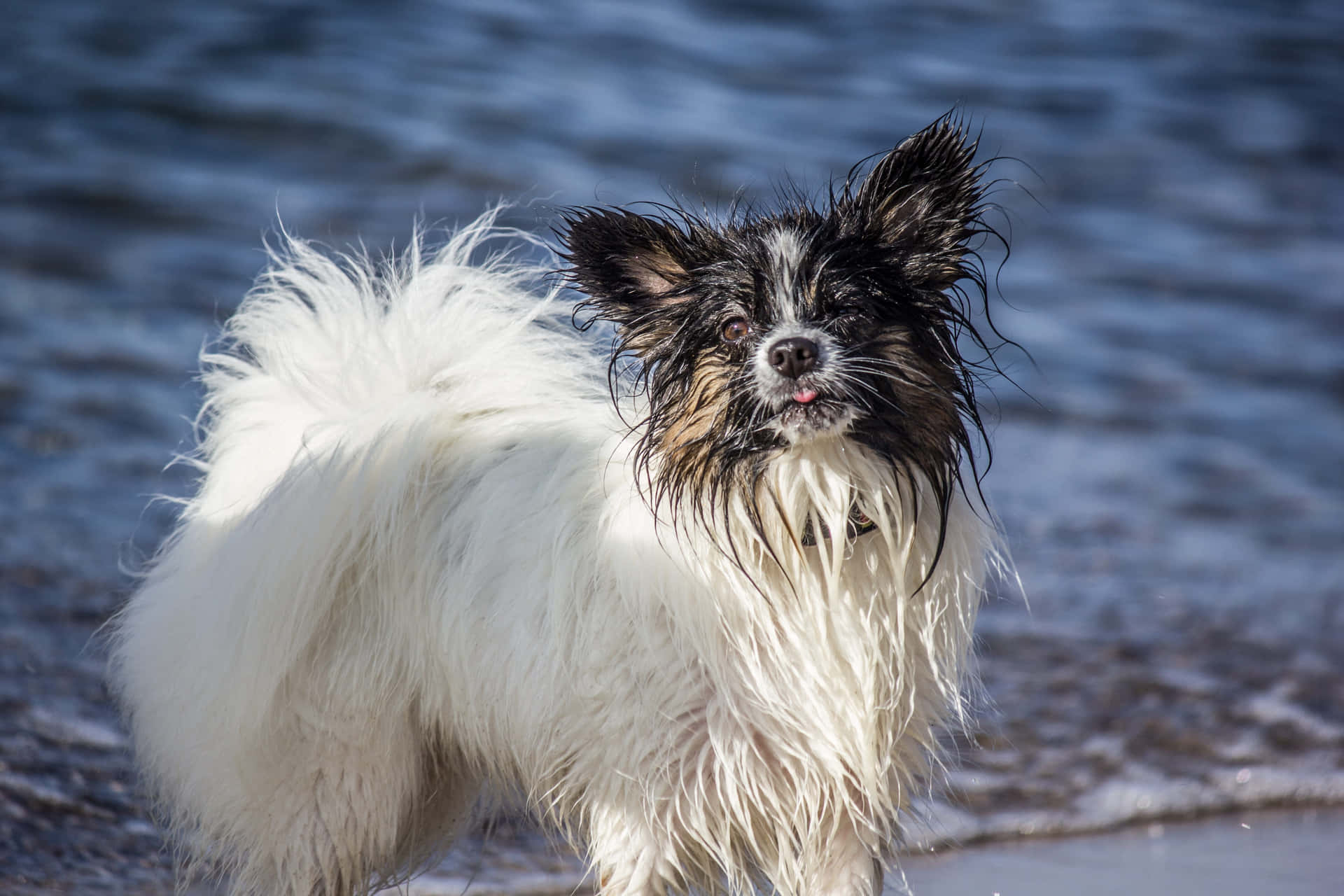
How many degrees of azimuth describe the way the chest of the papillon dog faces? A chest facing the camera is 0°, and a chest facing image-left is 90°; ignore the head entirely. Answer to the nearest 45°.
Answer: approximately 315°
